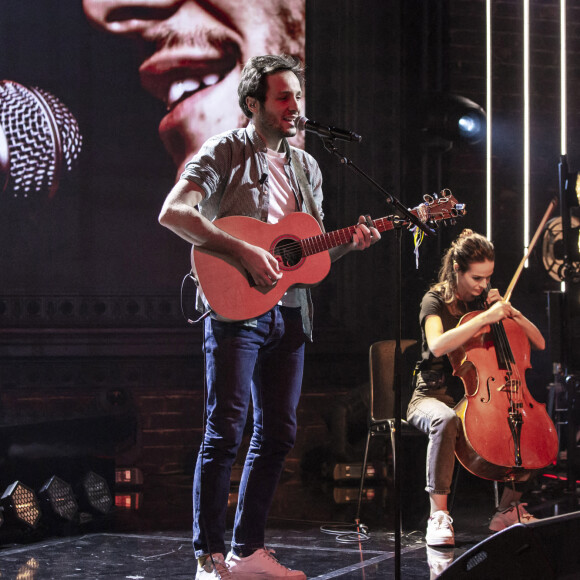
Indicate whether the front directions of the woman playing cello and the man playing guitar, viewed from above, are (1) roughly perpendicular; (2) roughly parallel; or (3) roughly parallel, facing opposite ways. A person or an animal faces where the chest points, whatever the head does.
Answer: roughly parallel

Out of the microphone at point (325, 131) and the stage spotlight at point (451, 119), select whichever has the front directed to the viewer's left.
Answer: the microphone

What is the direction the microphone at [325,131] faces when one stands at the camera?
facing to the left of the viewer

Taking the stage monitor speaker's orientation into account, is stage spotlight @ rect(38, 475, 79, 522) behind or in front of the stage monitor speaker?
in front

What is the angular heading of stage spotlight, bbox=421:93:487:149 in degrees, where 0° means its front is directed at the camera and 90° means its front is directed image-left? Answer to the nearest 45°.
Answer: approximately 315°

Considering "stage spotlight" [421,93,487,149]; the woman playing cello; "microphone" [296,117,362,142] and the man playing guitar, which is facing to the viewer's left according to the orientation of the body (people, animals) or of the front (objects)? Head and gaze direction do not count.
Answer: the microphone

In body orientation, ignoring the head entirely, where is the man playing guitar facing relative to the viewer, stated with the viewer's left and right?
facing the viewer and to the right of the viewer

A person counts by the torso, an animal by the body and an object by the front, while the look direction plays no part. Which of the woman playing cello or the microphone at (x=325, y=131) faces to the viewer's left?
the microphone

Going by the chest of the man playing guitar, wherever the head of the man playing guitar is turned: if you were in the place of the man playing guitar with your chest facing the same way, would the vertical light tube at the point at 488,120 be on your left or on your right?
on your left

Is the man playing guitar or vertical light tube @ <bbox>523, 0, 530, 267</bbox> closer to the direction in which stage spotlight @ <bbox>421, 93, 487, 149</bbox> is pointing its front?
the man playing guitar

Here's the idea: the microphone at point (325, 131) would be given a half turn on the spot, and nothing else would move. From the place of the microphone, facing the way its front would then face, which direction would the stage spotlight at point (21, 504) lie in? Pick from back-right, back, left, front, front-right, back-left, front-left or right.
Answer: back-left

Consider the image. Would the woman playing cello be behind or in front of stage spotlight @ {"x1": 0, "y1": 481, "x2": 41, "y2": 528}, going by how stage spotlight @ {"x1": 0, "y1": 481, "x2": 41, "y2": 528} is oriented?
in front

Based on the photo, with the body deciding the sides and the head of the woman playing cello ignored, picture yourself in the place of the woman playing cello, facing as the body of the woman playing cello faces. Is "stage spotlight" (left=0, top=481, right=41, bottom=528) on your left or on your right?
on your right

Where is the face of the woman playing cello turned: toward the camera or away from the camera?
toward the camera

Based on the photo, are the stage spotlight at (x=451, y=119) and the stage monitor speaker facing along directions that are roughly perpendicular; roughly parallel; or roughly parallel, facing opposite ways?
roughly parallel, facing opposite ways

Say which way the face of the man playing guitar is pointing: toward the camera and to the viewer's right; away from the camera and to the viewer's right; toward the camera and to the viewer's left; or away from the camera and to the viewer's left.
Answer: toward the camera and to the viewer's right
